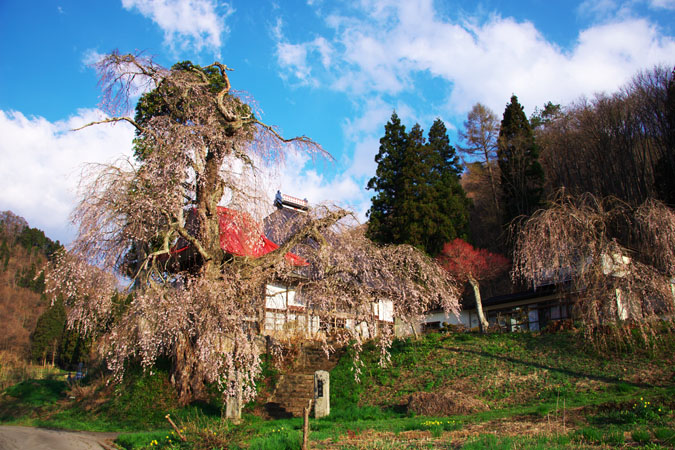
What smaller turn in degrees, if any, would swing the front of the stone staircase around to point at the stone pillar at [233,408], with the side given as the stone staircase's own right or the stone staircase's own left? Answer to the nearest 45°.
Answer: approximately 45° to the stone staircase's own right

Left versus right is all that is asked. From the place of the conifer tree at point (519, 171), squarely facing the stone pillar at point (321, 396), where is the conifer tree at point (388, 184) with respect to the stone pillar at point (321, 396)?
right

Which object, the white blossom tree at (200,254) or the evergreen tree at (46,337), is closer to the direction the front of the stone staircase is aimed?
the white blossom tree

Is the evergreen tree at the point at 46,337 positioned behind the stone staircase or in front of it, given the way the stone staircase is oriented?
behind

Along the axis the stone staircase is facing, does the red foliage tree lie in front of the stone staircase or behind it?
behind

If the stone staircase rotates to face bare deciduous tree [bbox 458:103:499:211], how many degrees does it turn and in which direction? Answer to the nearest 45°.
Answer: approximately 135° to its left

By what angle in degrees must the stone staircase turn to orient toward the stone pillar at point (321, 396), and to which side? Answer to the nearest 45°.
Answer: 0° — it already faces it

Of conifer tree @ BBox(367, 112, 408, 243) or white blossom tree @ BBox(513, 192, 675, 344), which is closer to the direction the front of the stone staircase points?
the white blossom tree

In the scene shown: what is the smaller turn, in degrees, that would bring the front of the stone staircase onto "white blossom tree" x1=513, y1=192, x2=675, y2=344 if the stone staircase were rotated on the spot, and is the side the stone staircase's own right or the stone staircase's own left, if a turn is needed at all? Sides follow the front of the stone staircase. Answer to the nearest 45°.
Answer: approximately 90° to the stone staircase's own left

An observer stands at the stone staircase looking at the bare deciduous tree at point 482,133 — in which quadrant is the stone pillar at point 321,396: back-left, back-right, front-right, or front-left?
back-right

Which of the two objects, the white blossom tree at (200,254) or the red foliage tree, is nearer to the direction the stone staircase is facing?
the white blossom tree
